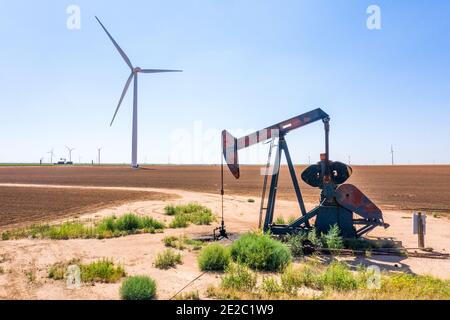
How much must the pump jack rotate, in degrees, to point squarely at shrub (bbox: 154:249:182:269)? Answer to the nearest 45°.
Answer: approximately 45° to its left

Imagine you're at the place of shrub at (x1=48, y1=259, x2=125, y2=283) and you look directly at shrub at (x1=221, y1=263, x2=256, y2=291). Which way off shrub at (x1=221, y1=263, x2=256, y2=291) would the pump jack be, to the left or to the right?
left

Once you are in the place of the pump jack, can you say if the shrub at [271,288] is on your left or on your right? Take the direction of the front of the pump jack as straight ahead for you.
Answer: on your left

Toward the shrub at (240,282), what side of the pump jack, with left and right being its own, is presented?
left

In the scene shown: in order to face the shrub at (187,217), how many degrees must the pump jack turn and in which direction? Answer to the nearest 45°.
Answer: approximately 45° to its right

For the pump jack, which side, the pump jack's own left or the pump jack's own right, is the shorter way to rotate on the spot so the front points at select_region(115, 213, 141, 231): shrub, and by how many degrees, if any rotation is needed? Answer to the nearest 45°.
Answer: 0° — it already faces it

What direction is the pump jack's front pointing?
to the viewer's left

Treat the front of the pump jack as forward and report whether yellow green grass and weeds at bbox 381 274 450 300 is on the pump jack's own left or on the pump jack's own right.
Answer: on the pump jack's own left

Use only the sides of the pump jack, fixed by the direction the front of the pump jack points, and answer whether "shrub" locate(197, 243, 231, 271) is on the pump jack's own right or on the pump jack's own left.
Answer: on the pump jack's own left

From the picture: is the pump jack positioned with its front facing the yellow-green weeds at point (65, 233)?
yes
